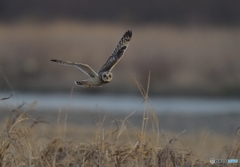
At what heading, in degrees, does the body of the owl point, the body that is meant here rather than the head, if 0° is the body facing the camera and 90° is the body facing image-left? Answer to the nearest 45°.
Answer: approximately 315°
